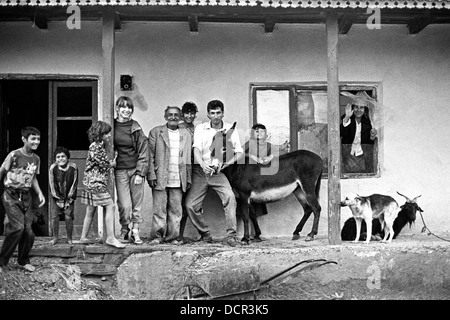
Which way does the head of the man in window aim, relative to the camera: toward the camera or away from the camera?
toward the camera

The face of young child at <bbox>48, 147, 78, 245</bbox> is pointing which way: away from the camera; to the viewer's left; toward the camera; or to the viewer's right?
toward the camera

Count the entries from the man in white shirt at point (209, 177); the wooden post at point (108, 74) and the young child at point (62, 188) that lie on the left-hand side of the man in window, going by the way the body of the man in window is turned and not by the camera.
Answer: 0

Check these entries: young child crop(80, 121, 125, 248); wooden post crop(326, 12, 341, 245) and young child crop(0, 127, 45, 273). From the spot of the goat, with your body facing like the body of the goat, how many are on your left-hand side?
0

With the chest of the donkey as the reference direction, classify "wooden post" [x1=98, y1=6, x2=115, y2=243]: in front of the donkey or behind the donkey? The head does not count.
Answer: in front

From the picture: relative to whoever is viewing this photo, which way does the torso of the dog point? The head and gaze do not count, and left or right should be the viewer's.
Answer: facing to the left of the viewer

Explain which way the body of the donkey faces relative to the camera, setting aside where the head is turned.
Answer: to the viewer's left

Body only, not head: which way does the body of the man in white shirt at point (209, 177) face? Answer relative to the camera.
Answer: toward the camera

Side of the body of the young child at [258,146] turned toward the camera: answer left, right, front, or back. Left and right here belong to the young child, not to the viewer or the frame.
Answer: front

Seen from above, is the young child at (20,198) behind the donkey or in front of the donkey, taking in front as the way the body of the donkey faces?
in front

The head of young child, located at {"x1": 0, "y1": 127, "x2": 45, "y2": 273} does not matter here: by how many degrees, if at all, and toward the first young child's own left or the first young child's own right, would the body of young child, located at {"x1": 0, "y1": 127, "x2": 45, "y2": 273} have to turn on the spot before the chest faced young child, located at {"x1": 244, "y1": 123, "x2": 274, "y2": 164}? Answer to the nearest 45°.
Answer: approximately 45° to the first young child's own left

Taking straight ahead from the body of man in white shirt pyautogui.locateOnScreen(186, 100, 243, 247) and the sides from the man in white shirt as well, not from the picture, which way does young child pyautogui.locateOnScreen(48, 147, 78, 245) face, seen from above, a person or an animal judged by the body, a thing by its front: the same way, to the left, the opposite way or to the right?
the same way

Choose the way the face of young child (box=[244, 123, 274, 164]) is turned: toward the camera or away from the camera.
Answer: toward the camera

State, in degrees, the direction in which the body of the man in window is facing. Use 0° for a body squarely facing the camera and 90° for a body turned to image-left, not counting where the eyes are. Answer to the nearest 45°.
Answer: approximately 0°

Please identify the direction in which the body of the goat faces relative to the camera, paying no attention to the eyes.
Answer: to the viewer's right

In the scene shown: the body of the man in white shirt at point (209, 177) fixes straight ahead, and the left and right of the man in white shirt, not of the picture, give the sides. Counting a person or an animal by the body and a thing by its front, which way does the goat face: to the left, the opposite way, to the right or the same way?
to the left

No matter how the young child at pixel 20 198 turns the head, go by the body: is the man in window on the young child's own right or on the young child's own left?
on the young child's own left

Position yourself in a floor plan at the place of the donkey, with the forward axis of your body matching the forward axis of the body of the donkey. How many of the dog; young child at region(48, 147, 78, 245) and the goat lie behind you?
2

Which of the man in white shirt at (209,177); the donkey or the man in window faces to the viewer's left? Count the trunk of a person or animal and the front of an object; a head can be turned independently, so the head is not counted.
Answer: the donkey

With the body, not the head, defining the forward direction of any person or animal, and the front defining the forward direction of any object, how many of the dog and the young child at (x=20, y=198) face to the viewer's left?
1

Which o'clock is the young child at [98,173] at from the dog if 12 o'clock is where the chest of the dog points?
The young child is roughly at 11 o'clock from the dog.
